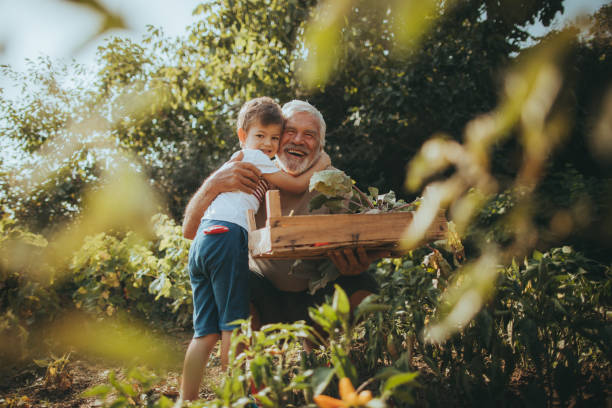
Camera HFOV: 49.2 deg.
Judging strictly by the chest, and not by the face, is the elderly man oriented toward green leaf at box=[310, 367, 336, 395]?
yes

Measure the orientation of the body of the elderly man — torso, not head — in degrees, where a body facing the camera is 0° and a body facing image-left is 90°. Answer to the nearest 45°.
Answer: approximately 0°

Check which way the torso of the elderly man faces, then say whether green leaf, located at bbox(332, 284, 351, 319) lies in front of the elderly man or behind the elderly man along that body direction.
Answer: in front
